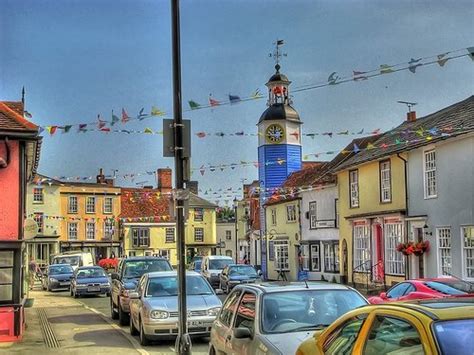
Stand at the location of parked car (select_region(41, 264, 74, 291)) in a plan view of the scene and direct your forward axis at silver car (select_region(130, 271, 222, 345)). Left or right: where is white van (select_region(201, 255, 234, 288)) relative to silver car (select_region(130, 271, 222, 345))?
left

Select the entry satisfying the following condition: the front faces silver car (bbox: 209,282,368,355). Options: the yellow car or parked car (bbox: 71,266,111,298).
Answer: the parked car

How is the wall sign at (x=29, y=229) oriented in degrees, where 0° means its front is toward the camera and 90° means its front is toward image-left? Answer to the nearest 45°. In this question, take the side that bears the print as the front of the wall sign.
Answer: approximately 315°

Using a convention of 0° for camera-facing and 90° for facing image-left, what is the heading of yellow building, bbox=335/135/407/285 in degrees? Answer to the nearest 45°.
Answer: approximately 45°

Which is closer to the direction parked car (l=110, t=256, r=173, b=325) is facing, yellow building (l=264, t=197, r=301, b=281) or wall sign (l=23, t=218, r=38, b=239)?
the wall sign

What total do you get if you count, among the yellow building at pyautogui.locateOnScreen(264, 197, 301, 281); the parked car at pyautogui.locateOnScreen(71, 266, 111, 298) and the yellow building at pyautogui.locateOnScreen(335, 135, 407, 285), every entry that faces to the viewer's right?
0

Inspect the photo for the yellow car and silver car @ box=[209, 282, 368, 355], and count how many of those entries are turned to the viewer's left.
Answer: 0

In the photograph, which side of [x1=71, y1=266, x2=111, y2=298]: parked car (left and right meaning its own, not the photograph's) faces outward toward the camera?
front

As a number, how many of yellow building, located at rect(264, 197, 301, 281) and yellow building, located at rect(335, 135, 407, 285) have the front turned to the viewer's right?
0
